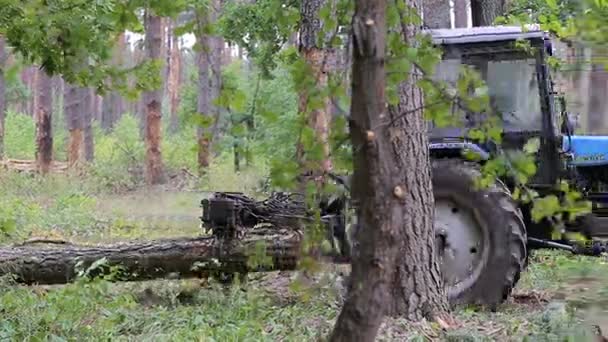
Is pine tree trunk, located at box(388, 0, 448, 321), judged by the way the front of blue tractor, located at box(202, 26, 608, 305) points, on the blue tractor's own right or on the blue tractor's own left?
on the blue tractor's own right

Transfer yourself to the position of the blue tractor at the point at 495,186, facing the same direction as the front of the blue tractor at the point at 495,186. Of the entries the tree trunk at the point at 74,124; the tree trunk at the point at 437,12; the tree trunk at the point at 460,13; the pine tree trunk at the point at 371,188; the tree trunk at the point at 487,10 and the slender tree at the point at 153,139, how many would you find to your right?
1

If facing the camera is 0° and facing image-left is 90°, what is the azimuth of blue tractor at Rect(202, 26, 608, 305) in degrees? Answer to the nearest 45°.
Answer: approximately 270°

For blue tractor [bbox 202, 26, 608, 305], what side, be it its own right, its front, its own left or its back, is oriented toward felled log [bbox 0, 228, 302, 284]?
back

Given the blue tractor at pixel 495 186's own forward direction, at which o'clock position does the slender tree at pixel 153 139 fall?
The slender tree is roughly at 8 o'clock from the blue tractor.

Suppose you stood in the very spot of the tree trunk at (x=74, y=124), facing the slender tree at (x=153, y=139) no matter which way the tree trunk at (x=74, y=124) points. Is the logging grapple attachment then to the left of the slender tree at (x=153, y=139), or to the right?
right

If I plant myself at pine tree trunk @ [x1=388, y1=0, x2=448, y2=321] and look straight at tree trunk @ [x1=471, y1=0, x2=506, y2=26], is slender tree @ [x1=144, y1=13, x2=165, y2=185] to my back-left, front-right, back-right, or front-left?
front-left

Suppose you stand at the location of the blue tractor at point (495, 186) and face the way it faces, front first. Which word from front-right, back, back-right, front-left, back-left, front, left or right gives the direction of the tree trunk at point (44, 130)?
back-left

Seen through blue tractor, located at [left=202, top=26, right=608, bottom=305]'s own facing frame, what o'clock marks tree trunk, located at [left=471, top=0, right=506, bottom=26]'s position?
The tree trunk is roughly at 9 o'clock from the blue tractor.

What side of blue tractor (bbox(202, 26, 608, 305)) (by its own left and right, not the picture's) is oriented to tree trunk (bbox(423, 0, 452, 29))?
left

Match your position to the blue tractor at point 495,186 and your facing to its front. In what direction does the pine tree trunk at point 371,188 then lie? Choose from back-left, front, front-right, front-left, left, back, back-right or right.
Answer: right

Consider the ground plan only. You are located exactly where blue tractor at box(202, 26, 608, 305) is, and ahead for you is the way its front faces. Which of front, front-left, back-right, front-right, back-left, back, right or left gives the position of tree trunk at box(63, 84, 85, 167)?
back-left
